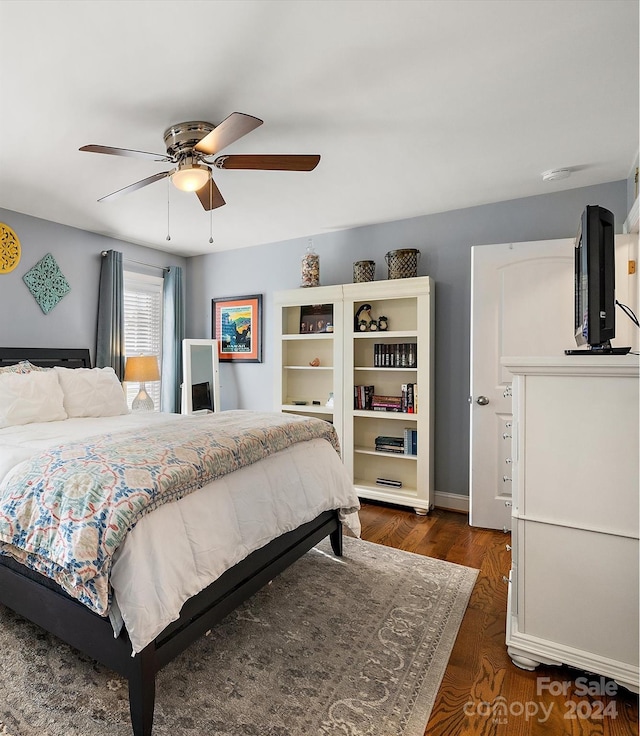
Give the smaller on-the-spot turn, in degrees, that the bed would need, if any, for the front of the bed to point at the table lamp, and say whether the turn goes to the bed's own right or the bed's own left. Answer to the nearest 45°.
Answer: approximately 135° to the bed's own left

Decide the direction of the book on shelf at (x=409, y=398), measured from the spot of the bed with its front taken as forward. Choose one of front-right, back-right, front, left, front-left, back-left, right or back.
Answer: left

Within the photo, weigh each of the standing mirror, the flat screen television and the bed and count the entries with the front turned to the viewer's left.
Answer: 1

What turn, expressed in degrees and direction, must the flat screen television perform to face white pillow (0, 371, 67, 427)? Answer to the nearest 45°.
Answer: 0° — it already faces it

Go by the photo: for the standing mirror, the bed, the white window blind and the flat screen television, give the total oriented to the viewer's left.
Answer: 1

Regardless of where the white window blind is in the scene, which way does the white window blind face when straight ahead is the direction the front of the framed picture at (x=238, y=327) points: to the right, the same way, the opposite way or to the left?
to the left

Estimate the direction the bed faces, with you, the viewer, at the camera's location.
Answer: facing the viewer and to the right of the viewer

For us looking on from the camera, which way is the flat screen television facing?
facing to the left of the viewer

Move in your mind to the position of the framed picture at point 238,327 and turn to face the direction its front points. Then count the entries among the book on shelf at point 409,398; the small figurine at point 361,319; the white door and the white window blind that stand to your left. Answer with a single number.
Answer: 3

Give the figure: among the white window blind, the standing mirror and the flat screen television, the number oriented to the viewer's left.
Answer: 1

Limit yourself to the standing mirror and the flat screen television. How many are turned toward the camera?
1
